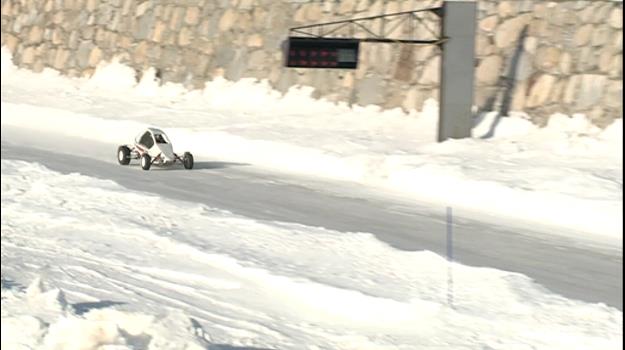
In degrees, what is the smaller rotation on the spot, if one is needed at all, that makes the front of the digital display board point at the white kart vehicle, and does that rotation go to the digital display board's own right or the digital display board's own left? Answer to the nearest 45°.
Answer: approximately 45° to the digital display board's own right

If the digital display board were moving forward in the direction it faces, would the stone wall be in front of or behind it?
behind

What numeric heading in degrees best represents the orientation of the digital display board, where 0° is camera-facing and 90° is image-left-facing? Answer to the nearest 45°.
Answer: approximately 0°

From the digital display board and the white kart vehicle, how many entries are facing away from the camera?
0
